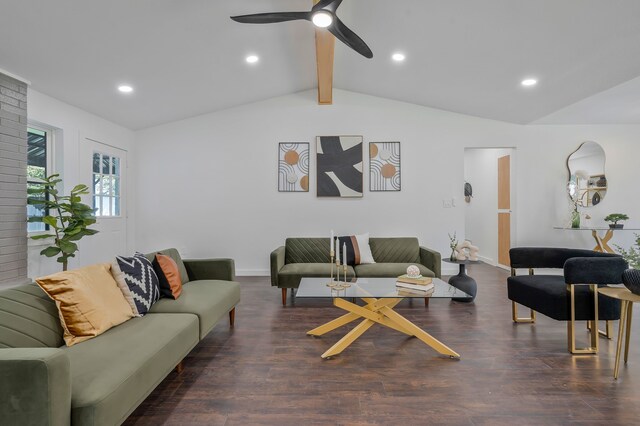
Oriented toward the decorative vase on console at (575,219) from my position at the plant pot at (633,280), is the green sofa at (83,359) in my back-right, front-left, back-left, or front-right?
back-left

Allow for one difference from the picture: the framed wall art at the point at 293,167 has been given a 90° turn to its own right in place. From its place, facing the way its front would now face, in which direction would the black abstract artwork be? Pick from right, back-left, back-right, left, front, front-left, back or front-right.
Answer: back

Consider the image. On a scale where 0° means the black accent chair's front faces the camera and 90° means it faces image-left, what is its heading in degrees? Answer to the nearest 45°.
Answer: approximately 45°

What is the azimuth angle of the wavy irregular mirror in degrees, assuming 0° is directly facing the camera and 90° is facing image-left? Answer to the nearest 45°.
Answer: approximately 0°

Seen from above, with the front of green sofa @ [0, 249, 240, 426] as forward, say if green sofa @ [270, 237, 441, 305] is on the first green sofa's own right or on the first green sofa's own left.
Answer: on the first green sofa's own left

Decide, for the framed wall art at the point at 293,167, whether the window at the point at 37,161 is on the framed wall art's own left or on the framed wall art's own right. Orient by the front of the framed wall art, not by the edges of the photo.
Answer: on the framed wall art's own right

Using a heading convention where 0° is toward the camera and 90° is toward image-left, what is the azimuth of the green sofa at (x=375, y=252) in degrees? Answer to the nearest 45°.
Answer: approximately 0°

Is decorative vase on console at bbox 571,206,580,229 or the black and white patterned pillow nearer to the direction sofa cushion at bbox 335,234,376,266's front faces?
the black and white patterned pillow

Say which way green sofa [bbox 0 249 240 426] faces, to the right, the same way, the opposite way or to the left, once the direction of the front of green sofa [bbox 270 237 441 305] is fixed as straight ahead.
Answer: to the left

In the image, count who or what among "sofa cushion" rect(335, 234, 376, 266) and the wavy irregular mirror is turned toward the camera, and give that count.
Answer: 2
